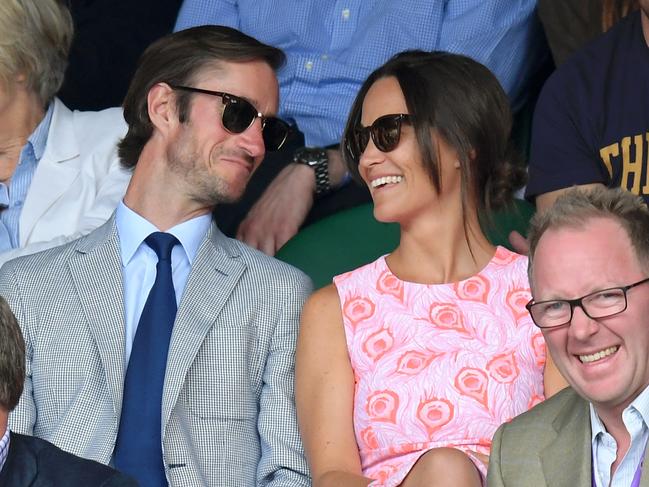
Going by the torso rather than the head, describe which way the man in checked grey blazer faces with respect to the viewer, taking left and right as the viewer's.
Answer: facing the viewer

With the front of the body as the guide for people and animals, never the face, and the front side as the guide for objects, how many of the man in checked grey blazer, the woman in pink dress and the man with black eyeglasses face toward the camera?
3

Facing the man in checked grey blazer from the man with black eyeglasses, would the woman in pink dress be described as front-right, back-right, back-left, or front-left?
front-right

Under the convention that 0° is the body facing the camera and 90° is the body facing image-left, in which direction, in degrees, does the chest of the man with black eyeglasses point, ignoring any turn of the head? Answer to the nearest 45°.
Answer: approximately 0°

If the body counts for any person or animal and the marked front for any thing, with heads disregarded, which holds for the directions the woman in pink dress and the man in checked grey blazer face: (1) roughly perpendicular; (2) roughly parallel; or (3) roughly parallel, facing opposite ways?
roughly parallel

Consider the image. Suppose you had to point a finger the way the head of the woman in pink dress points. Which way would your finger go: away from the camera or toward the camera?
toward the camera

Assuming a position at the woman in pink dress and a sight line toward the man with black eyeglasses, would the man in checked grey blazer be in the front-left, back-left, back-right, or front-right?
back-right

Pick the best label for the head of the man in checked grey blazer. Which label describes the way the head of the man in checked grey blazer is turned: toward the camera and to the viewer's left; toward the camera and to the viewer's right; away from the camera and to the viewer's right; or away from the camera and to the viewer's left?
toward the camera and to the viewer's right

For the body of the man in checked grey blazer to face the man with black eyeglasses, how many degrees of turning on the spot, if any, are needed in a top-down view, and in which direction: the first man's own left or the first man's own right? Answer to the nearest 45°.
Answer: approximately 45° to the first man's own left

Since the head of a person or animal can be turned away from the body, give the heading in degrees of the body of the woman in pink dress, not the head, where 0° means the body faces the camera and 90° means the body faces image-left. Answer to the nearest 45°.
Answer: approximately 0°

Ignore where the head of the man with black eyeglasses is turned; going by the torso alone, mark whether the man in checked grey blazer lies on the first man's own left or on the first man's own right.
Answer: on the first man's own right

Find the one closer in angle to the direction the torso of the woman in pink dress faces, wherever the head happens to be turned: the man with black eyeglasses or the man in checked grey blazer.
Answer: the man with black eyeglasses

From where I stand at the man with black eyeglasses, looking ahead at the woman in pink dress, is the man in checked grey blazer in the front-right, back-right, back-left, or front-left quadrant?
front-left

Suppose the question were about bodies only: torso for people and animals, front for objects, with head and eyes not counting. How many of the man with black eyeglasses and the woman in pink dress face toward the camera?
2

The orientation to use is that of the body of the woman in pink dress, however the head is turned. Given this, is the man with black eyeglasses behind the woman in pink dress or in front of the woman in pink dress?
in front
